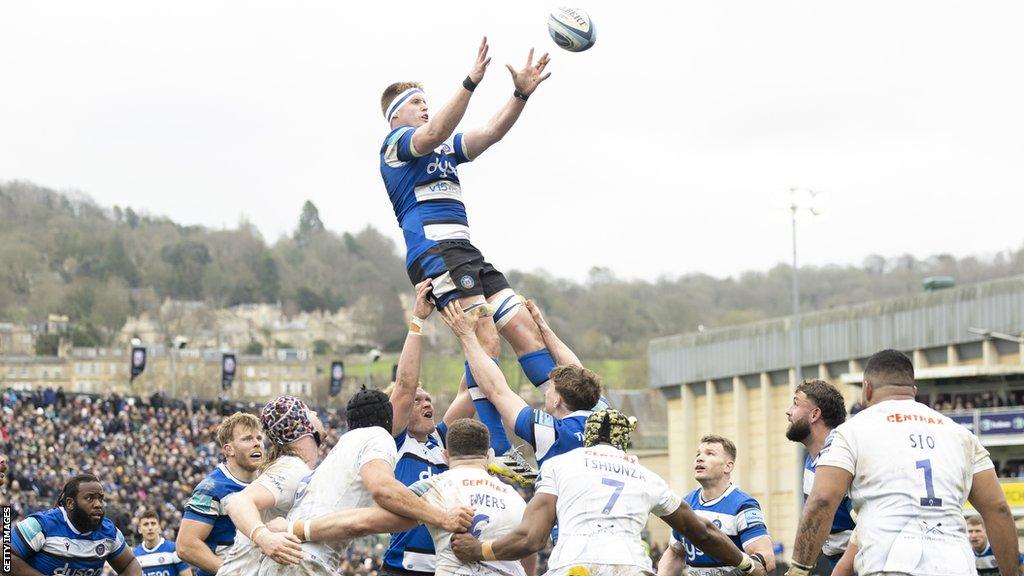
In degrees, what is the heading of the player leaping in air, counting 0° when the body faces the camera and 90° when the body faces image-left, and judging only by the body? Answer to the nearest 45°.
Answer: approximately 315°
